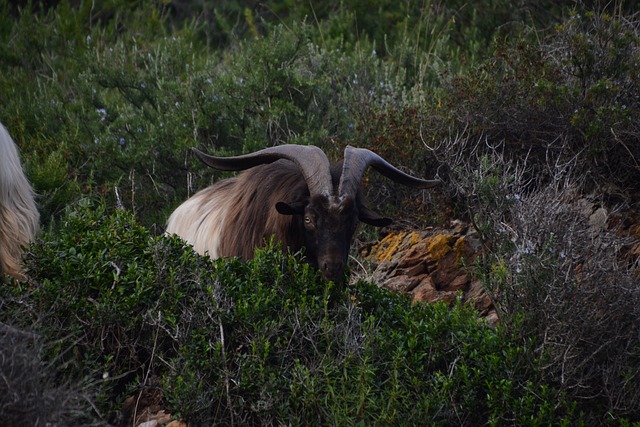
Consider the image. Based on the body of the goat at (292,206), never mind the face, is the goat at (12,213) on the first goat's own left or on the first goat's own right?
on the first goat's own right

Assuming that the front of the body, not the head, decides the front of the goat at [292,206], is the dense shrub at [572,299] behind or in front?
in front

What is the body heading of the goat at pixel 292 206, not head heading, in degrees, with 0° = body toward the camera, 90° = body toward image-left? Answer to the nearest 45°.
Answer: approximately 315°

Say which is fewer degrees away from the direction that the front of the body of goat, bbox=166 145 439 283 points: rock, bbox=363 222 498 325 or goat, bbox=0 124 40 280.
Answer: the rock

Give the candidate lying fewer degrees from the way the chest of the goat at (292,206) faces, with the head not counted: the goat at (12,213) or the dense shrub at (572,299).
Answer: the dense shrub
